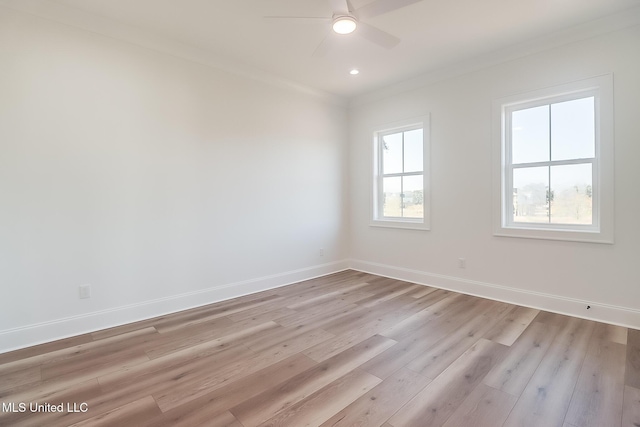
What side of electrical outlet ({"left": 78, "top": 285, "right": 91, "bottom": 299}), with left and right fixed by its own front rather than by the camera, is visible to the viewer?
front

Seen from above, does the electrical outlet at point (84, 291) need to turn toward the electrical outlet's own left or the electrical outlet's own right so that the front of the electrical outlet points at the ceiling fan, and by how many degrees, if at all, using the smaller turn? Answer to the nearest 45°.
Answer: approximately 45° to the electrical outlet's own left
